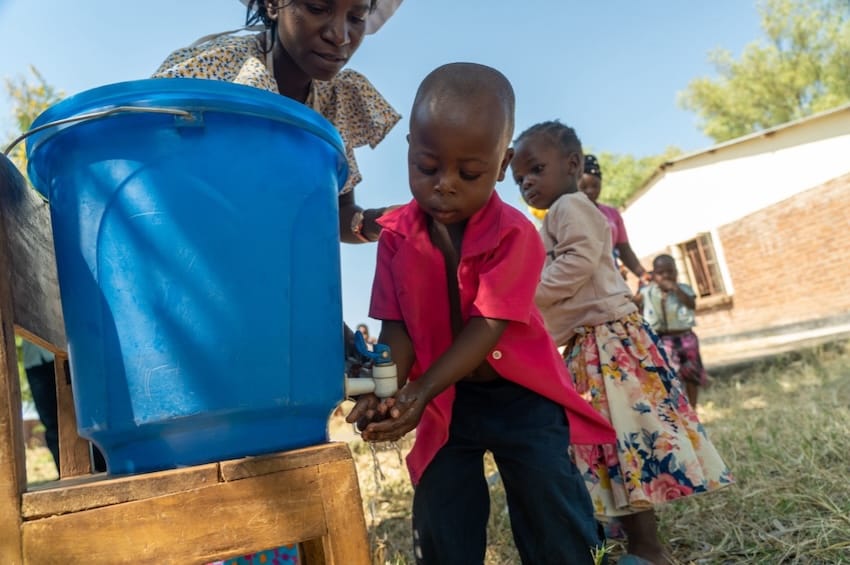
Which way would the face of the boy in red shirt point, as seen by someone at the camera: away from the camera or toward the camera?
toward the camera

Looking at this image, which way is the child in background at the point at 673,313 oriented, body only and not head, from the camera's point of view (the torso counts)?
toward the camera

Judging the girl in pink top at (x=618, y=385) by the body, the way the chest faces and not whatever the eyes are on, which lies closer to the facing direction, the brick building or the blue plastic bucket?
the blue plastic bucket

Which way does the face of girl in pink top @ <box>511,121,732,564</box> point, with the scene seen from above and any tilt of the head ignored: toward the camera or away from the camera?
toward the camera

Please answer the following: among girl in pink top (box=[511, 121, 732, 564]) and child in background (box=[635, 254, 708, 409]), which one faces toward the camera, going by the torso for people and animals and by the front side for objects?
the child in background

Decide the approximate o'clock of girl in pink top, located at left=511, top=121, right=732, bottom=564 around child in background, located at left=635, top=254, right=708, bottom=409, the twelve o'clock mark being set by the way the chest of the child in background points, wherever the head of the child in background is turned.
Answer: The girl in pink top is roughly at 12 o'clock from the child in background.

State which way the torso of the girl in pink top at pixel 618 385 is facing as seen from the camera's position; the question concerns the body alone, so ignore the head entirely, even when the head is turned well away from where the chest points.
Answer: to the viewer's left

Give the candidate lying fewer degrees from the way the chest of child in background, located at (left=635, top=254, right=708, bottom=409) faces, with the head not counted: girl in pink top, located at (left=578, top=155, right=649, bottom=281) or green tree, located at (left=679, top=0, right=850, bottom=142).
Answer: the girl in pink top

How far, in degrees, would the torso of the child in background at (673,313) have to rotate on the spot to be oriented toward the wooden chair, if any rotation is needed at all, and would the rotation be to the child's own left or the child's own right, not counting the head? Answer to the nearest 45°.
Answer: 0° — they already face it

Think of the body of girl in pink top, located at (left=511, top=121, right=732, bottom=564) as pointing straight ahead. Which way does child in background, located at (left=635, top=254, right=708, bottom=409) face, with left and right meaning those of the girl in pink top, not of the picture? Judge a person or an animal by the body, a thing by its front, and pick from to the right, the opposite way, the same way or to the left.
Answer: to the left

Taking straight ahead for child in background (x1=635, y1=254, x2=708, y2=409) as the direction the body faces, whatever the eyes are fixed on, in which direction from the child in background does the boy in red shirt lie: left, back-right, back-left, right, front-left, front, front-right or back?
front

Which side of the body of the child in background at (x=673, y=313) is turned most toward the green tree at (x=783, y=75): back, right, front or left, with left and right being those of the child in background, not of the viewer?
back

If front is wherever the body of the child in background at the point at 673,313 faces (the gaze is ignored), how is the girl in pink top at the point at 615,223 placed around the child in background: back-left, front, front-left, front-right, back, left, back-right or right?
front

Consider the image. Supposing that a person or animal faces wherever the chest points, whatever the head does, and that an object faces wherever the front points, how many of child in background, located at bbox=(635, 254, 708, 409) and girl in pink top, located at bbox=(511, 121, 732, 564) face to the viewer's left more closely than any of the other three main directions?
1

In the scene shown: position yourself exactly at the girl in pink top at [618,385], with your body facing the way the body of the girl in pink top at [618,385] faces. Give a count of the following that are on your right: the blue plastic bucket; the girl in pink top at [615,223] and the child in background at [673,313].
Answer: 2
